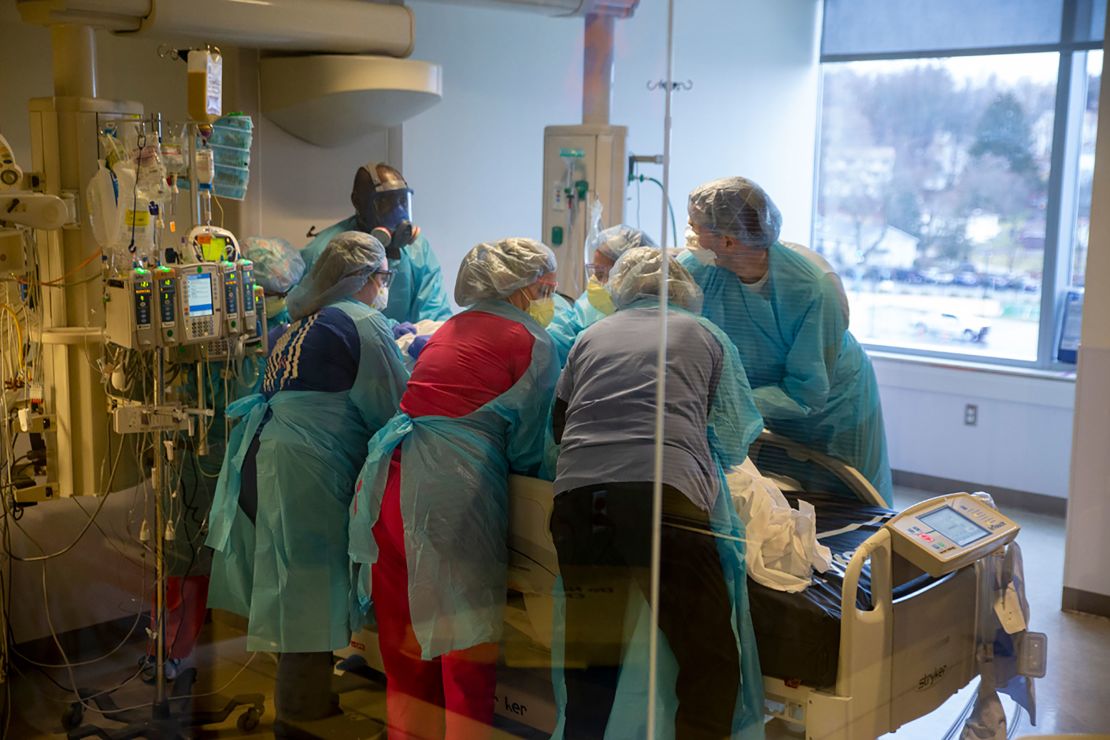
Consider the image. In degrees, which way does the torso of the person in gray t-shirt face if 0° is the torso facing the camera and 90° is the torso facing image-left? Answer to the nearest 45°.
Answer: approximately 180°

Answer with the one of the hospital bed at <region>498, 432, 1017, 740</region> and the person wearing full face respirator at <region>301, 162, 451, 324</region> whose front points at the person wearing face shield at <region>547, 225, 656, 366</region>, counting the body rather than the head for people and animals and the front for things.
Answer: the person wearing full face respirator at <region>301, 162, 451, 324</region>

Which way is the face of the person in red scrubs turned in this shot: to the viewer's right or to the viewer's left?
to the viewer's right

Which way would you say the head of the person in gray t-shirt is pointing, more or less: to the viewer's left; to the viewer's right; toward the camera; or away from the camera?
away from the camera

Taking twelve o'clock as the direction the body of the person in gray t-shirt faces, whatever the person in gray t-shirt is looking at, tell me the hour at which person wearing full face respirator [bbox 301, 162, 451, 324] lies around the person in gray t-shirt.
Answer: The person wearing full face respirator is roughly at 10 o'clock from the person in gray t-shirt.

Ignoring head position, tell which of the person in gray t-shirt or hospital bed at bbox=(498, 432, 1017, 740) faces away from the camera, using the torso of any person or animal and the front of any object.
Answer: the person in gray t-shirt

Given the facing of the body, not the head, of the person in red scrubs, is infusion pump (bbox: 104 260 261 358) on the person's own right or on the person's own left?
on the person's own left

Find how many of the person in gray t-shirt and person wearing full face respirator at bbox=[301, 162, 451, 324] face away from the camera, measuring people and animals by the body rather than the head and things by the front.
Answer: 1

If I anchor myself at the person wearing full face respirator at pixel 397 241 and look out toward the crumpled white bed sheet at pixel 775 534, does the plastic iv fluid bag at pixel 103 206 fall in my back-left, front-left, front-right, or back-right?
front-right
